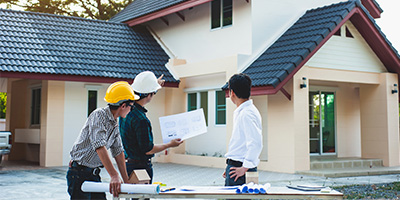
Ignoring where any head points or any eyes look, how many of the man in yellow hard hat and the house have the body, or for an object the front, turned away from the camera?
0

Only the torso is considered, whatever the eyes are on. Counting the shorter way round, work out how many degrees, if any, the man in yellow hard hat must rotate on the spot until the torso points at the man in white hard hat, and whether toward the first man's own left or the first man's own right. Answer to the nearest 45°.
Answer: approximately 45° to the first man's own left

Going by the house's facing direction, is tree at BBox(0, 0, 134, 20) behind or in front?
behind

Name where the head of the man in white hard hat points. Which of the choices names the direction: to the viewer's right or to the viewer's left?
to the viewer's right

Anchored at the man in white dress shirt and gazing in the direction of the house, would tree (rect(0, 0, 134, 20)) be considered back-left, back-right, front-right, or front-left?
front-left

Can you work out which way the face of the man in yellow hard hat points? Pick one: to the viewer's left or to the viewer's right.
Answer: to the viewer's right

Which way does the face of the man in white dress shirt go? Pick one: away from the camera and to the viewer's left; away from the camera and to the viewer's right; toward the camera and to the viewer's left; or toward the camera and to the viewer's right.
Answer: away from the camera and to the viewer's left

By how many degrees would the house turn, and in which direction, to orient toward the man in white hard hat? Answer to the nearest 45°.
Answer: approximately 45° to its right

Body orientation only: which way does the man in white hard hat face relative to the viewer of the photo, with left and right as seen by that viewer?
facing away from the viewer and to the right of the viewer

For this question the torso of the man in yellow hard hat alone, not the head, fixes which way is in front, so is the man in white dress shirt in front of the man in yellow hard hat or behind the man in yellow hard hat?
in front

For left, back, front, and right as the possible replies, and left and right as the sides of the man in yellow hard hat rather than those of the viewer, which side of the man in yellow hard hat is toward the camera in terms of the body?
right

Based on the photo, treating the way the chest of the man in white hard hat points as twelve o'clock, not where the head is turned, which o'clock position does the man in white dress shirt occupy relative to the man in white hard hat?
The man in white dress shirt is roughly at 2 o'clock from the man in white hard hat.

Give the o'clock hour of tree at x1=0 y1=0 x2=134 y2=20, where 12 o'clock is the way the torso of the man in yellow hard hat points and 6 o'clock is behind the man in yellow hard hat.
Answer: The tree is roughly at 9 o'clock from the man in yellow hard hat.

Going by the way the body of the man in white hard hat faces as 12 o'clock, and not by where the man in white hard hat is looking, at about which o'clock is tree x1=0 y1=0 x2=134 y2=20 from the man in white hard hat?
The tree is roughly at 10 o'clock from the man in white hard hat.

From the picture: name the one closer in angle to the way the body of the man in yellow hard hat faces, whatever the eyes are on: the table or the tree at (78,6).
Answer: the table
